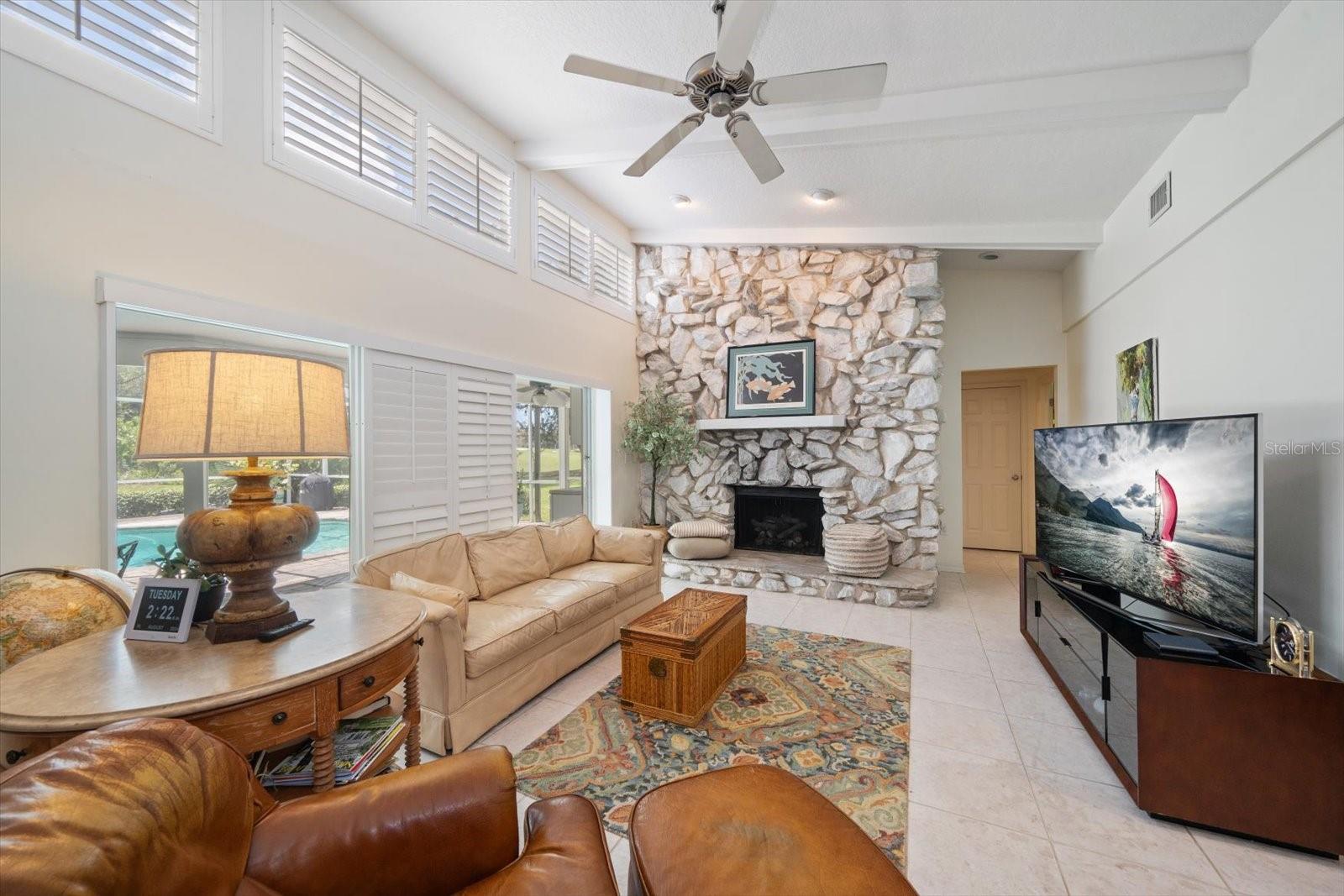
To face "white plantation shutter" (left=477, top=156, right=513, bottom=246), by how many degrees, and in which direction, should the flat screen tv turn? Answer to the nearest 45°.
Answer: approximately 45° to its right

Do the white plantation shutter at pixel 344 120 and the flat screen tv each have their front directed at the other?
yes

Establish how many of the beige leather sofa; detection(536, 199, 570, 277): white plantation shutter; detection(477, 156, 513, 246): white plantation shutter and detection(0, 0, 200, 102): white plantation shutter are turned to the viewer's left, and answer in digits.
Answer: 0

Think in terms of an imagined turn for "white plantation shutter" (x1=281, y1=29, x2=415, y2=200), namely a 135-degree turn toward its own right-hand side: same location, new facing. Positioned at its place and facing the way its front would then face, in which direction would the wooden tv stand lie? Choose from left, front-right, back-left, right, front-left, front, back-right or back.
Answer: back-left

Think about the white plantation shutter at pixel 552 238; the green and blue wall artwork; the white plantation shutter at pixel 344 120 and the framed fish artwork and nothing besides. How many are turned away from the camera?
0

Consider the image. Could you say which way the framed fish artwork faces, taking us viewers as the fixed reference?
facing the viewer

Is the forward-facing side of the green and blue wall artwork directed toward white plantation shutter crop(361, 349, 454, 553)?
yes

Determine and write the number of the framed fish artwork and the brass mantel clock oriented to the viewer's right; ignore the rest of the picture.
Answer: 0

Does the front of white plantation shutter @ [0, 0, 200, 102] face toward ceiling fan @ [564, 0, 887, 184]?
yes

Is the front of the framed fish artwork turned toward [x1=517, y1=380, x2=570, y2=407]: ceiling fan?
no

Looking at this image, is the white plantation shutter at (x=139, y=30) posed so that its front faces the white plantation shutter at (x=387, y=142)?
no

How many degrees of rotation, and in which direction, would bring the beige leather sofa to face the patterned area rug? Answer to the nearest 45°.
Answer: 0° — it already faces it

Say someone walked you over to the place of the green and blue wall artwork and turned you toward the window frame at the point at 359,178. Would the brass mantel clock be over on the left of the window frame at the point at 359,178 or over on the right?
left

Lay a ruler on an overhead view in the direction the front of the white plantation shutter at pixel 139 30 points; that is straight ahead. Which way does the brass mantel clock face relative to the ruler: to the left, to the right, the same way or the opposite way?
the opposite way

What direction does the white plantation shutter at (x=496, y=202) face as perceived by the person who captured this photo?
facing the viewer and to the right of the viewer

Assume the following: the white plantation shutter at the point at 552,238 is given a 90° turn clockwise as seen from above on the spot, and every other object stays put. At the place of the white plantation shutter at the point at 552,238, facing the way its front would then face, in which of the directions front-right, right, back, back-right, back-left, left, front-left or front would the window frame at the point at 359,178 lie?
front

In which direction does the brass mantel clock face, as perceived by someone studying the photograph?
facing the viewer and to the left of the viewer

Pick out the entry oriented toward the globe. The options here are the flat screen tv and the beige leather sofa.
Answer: the flat screen tv

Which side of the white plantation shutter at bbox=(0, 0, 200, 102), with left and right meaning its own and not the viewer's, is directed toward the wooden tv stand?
front
